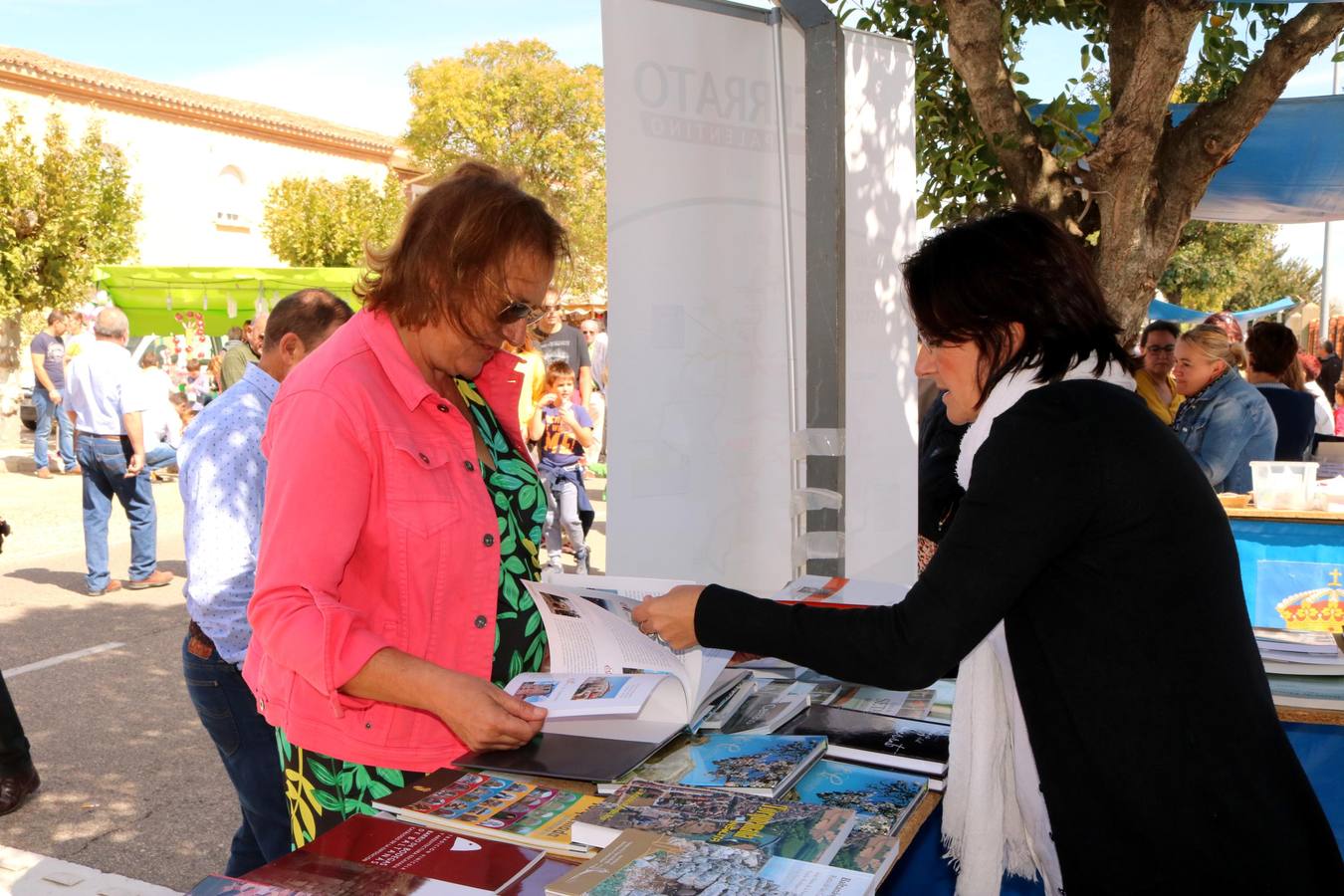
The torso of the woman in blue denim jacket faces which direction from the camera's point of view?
to the viewer's left

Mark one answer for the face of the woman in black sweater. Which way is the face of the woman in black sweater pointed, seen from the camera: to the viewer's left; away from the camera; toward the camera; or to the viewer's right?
to the viewer's left

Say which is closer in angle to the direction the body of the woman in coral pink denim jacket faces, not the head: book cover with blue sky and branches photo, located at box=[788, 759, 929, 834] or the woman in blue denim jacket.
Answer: the book cover with blue sky and branches photo

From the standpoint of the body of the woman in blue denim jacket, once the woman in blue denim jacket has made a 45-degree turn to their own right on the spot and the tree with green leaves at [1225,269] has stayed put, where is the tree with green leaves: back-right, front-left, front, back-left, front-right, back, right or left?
front-right

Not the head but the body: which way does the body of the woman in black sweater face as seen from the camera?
to the viewer's left

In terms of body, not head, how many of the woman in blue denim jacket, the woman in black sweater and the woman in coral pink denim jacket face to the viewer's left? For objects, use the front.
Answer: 2

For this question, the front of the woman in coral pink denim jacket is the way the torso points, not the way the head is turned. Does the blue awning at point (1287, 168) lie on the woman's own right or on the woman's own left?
on the woman's own left

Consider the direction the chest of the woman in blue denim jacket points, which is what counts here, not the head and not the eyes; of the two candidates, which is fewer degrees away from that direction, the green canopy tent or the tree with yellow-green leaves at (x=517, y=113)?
the green canopy tent

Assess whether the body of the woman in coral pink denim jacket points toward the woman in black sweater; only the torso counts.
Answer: yes

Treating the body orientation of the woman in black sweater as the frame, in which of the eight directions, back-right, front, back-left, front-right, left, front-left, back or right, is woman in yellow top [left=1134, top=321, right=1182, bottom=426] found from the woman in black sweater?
right

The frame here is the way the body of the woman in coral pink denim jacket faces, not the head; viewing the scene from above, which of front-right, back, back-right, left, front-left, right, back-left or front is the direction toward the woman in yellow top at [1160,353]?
left

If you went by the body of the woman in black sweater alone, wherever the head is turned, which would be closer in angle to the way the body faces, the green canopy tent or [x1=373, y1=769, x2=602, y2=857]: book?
the book
